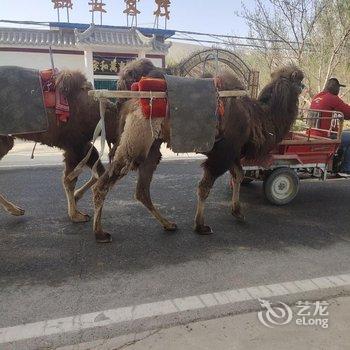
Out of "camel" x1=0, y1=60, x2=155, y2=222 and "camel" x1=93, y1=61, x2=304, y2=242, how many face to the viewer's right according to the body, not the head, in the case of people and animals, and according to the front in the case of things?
2

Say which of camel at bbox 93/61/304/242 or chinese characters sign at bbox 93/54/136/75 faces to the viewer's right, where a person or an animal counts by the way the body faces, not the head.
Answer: the camel

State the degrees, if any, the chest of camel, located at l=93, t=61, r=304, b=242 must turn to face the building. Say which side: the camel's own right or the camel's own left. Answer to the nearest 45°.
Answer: approximately 135° to the camel's own left

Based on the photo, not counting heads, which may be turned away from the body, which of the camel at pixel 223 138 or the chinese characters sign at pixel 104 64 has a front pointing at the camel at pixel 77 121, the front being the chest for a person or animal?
the chinese characters sign

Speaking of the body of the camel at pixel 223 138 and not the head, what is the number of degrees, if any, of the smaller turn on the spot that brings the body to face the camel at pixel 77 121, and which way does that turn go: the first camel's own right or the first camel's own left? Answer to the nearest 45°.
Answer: approximately 180°

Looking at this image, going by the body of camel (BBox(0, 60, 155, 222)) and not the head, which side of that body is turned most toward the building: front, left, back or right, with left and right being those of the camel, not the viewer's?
left

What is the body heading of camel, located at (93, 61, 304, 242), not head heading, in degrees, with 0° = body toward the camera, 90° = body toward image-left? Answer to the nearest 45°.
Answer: approximately 270°

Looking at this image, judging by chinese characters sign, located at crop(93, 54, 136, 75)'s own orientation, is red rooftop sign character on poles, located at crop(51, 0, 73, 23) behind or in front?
behind

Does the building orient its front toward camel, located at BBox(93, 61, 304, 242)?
yes

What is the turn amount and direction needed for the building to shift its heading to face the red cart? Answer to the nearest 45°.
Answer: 0° — it already faces it

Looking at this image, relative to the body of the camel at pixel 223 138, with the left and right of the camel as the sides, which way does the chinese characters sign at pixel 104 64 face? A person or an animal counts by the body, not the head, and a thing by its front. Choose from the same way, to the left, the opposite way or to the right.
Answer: to the right

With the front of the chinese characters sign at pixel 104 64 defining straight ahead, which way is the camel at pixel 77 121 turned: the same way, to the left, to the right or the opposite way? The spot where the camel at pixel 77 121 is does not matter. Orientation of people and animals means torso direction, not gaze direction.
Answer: to the left
